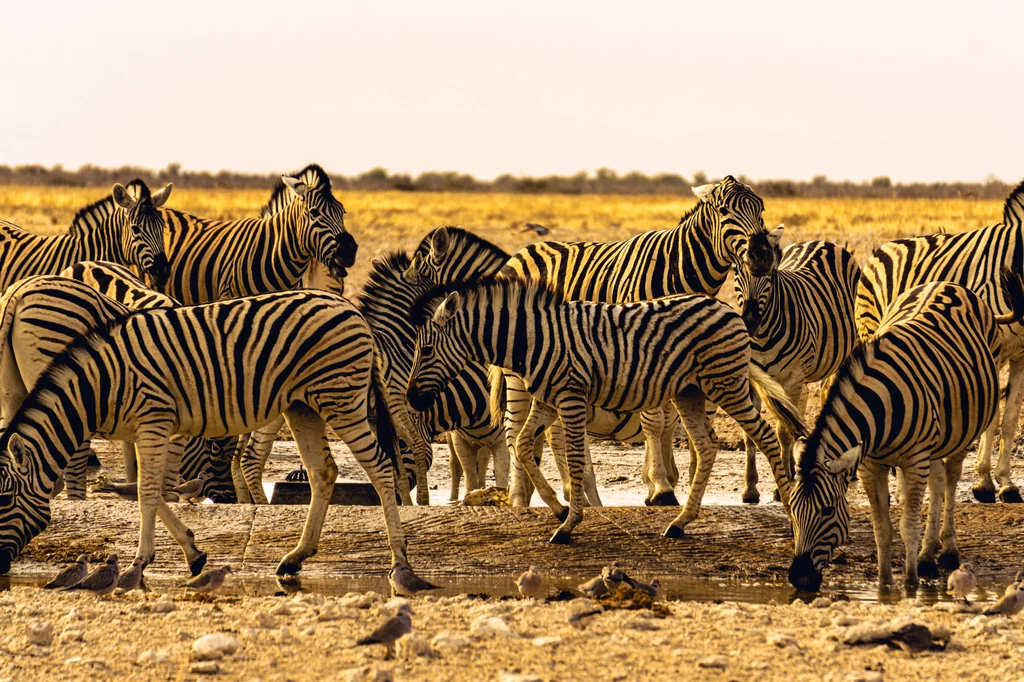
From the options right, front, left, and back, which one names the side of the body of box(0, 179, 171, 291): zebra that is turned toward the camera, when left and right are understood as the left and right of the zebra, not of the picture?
right

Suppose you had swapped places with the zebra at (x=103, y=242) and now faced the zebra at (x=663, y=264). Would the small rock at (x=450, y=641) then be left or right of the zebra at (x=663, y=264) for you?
right

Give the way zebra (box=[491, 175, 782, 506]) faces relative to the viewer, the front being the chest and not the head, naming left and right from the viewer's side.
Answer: facing to the right of the viewer

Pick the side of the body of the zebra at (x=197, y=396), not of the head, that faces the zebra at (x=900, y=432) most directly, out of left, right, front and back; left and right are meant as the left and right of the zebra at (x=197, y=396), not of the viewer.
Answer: back

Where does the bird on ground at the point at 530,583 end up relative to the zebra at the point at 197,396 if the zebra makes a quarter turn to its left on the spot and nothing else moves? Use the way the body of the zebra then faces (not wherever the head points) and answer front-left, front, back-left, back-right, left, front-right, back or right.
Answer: front-left

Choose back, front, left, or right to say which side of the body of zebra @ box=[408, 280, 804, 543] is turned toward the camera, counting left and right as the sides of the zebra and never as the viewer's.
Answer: left

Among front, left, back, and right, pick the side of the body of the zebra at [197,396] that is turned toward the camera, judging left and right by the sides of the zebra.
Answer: left

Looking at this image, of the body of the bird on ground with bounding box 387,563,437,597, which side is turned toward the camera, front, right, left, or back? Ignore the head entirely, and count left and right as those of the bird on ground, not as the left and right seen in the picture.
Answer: left
